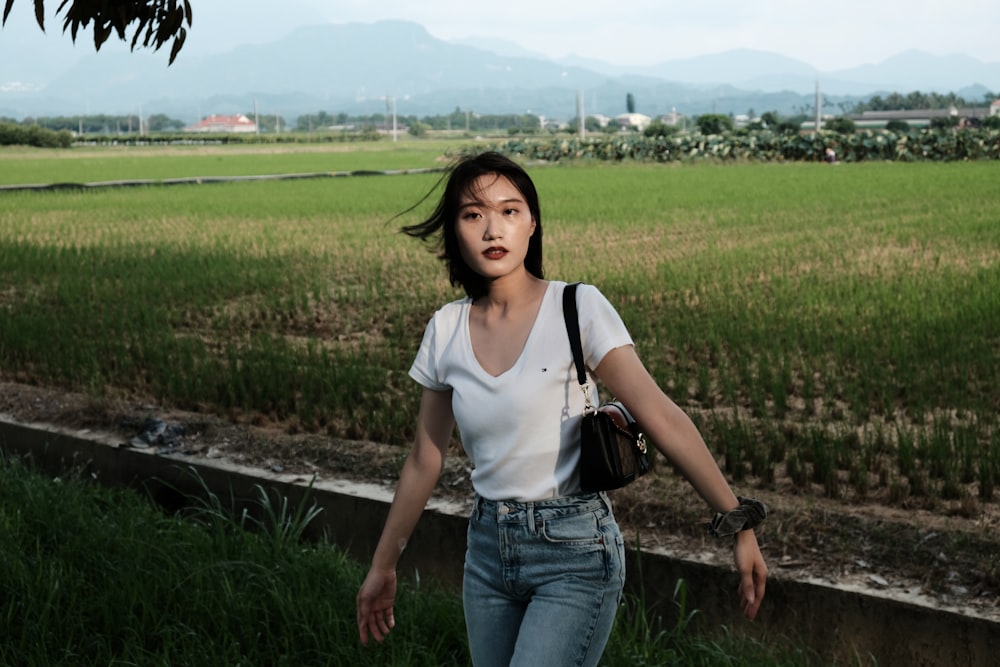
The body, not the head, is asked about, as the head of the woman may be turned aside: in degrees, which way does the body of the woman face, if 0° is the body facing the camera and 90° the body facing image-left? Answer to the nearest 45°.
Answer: approximately 45°
